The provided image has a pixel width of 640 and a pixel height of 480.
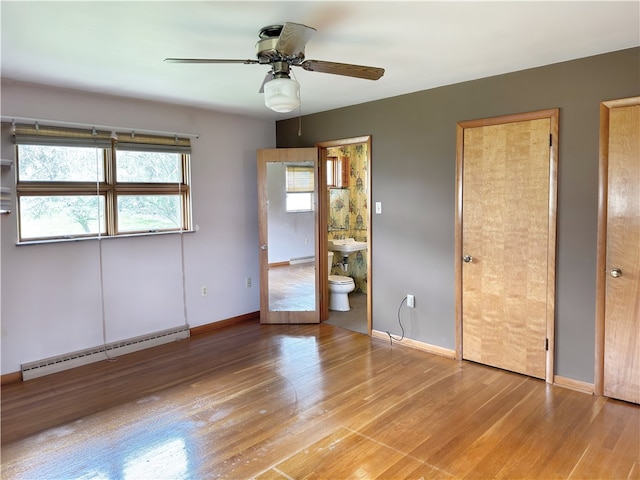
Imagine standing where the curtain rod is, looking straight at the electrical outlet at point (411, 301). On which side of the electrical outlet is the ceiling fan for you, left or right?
right

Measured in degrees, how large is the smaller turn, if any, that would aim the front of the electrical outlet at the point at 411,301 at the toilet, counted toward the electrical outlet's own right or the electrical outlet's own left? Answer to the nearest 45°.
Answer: approximately 90° to the electrical outlet's own right

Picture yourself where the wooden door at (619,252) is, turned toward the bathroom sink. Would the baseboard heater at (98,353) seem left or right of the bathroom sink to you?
left

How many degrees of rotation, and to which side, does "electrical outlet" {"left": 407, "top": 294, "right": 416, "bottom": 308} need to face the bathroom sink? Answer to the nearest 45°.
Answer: approximately 90° to its right

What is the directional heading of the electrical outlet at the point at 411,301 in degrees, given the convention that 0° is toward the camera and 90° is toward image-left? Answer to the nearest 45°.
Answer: approximately 45°

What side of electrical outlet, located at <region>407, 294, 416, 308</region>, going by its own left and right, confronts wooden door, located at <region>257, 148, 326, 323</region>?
right

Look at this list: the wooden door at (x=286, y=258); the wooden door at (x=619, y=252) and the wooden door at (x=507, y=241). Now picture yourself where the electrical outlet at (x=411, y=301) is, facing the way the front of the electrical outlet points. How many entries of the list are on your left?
2

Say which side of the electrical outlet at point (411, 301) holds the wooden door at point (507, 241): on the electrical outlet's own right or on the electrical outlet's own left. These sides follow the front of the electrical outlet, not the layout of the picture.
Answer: on the electrical outlet's own left

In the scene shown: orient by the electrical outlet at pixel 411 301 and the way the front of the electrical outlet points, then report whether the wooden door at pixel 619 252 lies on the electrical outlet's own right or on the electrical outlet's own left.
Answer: on the electrical outlet's own left

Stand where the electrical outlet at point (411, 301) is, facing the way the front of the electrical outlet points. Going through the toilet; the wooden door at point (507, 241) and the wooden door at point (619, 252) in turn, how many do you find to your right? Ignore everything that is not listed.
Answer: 1

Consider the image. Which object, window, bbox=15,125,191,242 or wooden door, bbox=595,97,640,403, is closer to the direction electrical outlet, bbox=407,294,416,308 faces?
the window
